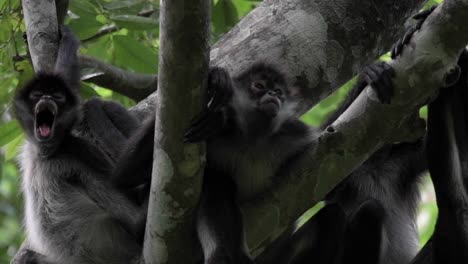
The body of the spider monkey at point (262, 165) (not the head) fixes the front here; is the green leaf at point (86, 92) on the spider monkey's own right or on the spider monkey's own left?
on the spider monkey's own right

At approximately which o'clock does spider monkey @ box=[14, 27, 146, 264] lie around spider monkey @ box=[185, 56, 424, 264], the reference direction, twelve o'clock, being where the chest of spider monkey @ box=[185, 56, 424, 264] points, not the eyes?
spider monkey @ box=[14, 27, 146, 264] is roughly at 3 o'clock from spider monkey @ box=[185, 56, 424, 264].

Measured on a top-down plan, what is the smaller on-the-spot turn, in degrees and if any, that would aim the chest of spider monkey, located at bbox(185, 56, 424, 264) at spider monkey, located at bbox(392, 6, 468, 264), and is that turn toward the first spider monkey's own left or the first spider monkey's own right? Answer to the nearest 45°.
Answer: approximately 90° to the first spider monkey's own left

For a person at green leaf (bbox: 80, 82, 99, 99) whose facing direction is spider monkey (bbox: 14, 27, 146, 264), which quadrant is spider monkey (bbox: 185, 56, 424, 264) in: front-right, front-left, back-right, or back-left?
front-left

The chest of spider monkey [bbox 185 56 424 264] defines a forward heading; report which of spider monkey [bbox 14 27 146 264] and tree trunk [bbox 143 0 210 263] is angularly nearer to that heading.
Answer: the tree trunk

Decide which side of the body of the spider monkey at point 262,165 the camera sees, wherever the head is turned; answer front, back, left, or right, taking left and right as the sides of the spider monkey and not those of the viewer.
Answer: front

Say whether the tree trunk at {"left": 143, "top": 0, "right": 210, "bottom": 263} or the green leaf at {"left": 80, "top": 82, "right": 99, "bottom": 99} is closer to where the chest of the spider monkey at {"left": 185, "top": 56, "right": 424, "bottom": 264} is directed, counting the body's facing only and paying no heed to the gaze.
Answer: the tree trunk

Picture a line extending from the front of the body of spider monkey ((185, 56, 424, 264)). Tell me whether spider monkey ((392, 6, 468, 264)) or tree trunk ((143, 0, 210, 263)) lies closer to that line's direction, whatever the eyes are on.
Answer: the tree trunk

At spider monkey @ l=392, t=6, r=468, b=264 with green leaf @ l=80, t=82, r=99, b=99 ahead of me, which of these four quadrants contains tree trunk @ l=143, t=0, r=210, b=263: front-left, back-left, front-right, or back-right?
front-left
